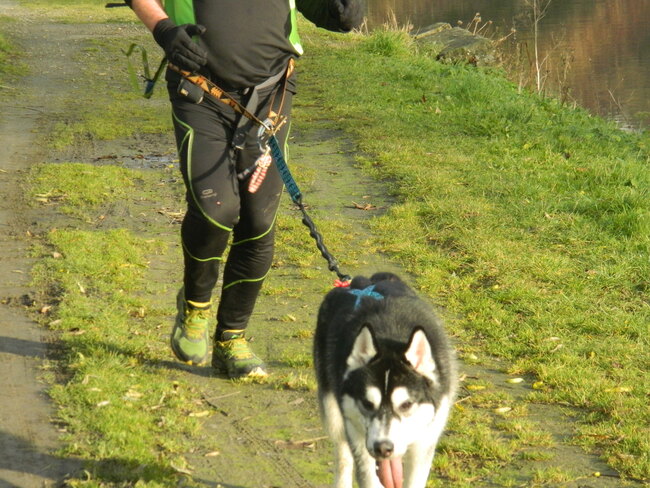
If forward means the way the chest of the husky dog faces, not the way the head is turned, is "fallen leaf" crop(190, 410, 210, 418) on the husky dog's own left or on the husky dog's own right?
on the husky dog's own right

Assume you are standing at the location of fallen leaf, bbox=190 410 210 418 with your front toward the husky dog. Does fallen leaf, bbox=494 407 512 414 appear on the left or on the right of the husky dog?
left

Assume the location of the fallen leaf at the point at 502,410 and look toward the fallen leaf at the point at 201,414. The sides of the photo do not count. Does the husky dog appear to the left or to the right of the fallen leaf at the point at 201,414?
left

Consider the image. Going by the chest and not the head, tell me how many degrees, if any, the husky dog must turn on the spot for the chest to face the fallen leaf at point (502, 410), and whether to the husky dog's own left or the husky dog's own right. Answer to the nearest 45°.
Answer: approximately 135° to the husky dog's own left

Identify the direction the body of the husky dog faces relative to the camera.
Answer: toward the camera
